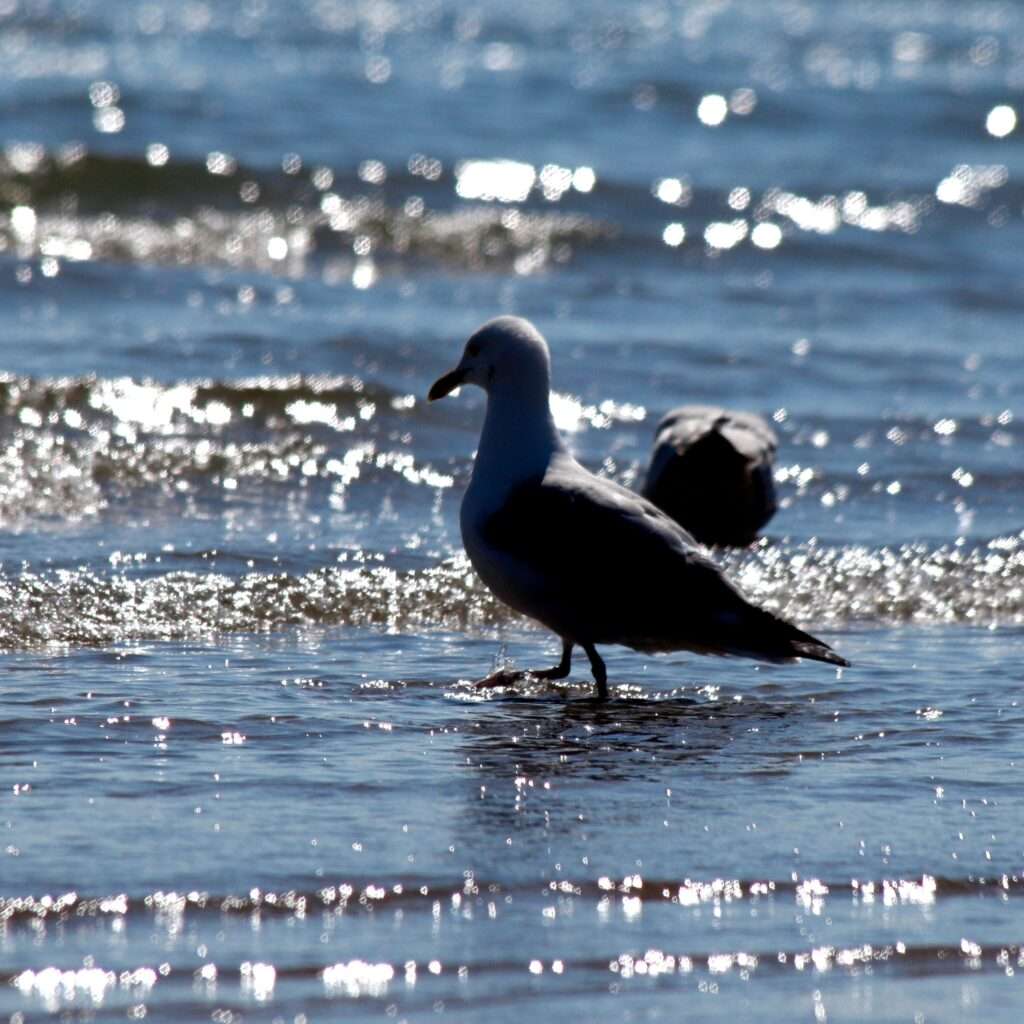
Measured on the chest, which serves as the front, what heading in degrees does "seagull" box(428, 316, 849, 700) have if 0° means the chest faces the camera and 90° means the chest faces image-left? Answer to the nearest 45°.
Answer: approximately 90°

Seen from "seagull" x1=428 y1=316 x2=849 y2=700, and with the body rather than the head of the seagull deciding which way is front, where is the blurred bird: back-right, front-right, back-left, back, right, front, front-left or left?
right
